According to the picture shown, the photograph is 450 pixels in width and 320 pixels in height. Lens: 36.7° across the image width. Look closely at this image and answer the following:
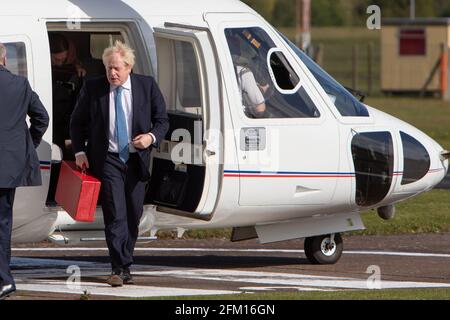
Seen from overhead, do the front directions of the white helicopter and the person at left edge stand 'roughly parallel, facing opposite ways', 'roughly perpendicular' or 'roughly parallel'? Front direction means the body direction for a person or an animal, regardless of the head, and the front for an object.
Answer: roughly perpendicular

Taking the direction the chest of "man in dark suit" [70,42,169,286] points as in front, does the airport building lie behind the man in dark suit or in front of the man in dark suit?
behind

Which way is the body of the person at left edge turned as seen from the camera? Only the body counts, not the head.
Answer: away from the camera

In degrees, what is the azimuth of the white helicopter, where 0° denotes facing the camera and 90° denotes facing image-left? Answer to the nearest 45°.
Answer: approximately 270°

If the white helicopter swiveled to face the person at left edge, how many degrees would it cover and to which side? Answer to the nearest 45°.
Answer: approximately 135° to its right

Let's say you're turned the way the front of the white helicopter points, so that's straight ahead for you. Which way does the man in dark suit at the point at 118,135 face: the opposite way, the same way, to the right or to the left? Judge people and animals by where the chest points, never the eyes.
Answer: to the right

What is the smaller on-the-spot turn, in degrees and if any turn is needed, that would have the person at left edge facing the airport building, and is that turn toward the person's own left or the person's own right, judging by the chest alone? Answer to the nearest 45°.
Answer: approximately 45° to the person's own right

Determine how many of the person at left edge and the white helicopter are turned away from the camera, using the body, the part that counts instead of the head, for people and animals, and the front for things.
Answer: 1

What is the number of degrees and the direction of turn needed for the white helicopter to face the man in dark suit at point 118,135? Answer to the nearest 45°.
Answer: approximately 135° to its right
